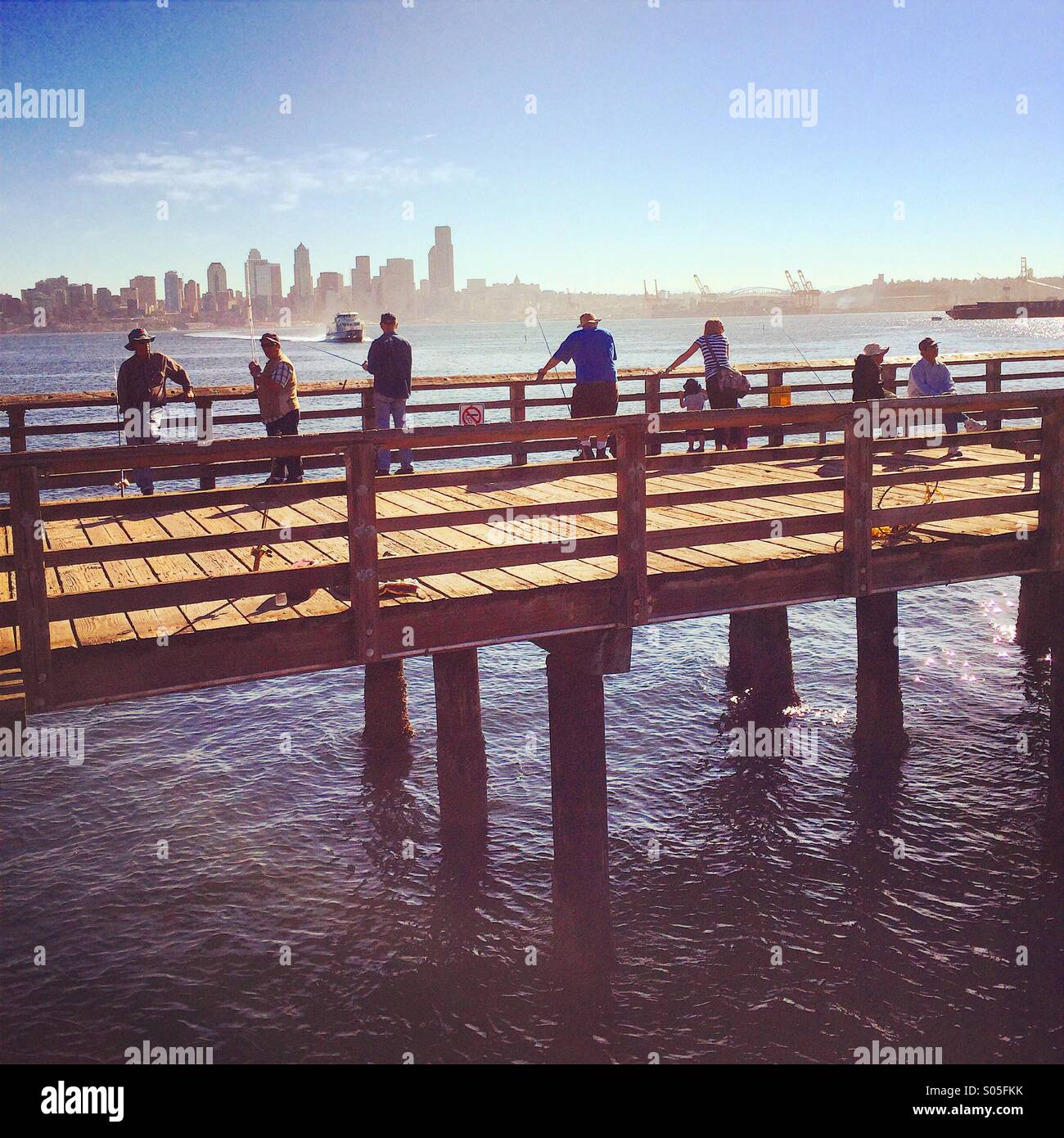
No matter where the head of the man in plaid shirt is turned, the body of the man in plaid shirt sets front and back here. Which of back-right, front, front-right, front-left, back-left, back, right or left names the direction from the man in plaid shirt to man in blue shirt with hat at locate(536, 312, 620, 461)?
back

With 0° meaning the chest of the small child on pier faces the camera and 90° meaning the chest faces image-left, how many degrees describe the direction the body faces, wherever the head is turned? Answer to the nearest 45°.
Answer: approximately 180°

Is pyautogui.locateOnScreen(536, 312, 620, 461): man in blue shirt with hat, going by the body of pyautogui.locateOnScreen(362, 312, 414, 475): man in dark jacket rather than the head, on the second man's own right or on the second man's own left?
on the second man's own right

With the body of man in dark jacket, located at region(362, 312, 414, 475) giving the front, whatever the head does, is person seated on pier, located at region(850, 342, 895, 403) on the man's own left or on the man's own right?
on the man's own right

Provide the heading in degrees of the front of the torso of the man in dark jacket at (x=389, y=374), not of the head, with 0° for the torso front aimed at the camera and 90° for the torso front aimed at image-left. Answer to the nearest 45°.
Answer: approximately 180°

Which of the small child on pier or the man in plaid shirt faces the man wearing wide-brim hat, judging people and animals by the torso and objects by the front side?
the man in plaid shirt

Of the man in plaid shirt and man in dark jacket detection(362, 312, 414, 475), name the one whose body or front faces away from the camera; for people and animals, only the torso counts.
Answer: the man in dark jacket

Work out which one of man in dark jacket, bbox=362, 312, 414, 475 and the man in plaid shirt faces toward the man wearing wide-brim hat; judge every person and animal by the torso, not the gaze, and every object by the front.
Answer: the man in plaid shirt
